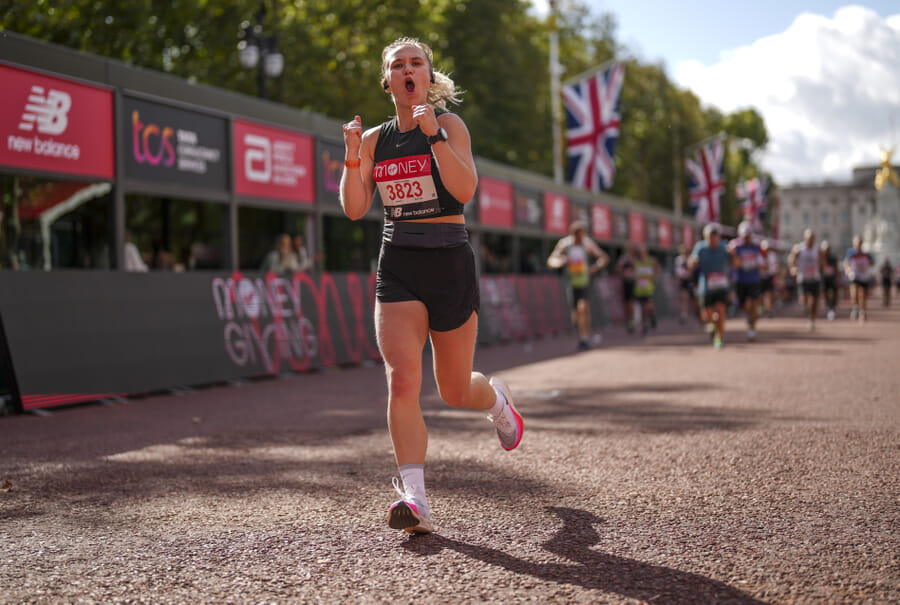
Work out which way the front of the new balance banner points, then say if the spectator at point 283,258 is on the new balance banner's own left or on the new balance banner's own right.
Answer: on the new balance banner's own left

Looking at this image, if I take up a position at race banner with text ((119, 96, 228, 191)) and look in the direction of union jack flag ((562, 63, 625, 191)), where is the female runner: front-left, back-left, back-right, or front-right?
back-right

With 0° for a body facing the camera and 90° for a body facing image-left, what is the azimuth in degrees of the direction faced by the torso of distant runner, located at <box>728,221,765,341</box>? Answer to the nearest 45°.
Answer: approximately 0°

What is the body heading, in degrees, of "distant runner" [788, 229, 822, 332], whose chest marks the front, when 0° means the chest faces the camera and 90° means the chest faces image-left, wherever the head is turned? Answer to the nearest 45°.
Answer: approximately 0°

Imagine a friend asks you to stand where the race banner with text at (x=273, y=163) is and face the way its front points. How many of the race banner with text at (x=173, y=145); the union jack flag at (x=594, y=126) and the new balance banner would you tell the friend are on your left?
1

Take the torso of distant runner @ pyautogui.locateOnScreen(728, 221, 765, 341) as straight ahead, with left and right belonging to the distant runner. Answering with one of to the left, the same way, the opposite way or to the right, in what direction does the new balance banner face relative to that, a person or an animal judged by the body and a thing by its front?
to the left

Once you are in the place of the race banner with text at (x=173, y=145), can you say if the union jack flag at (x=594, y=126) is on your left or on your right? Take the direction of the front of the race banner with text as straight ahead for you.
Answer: on your left

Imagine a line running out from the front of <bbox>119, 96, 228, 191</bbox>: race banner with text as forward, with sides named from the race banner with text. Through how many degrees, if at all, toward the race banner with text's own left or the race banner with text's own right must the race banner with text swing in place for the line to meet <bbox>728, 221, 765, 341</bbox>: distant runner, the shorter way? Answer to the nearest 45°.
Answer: approximately 45° to the race banner with text's own left

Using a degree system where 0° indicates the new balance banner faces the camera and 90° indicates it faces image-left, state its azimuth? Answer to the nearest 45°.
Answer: approximately 315°

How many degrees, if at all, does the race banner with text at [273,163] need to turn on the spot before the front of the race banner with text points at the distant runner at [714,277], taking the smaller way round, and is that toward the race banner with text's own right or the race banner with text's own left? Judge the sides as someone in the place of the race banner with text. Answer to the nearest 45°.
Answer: approximately 45° to the race banner with text's own left

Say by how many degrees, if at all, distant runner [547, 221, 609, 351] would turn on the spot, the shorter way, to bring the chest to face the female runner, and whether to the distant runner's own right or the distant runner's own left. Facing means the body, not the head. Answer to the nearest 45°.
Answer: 0° — they already face them

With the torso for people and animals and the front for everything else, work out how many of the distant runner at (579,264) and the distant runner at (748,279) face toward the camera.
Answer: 2

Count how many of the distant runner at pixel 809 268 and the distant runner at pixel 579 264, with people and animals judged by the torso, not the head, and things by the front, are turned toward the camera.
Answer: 2

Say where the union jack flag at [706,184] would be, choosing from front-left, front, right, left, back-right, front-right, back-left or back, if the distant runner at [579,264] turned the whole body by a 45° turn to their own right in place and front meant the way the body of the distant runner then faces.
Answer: back-right

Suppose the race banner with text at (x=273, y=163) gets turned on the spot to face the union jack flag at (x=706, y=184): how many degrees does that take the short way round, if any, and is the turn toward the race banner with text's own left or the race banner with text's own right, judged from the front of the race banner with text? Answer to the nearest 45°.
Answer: approximately 90° to the race banner with text's own left
